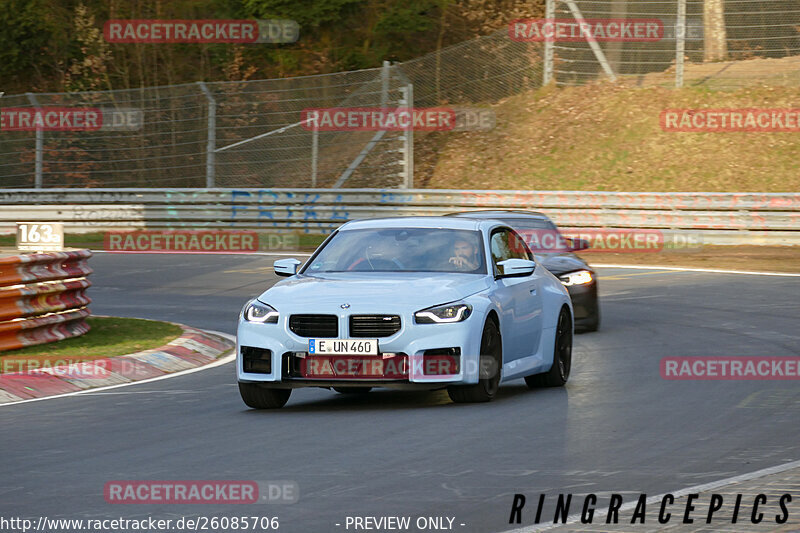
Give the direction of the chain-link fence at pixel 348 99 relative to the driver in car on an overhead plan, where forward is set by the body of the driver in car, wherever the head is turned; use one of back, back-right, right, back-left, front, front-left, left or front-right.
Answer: back-right

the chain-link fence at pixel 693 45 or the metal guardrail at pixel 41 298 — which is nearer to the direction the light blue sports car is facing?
the metal guardrail

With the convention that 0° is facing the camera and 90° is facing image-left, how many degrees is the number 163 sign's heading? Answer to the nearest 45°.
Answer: approximately 0°

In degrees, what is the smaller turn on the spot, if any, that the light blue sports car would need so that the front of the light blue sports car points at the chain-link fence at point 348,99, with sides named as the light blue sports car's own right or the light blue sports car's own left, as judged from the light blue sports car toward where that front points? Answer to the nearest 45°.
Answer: approximately 135° to the light blue sports car's own right

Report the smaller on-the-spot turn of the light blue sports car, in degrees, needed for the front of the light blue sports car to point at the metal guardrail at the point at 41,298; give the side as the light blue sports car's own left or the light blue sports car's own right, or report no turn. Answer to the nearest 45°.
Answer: approximately 90° to the light blue sports car's own right

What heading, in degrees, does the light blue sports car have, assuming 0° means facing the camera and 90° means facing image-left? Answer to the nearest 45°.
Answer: approximately 45°

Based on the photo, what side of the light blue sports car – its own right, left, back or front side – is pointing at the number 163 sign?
right

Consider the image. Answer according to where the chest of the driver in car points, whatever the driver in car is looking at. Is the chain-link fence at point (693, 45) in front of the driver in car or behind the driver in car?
behind

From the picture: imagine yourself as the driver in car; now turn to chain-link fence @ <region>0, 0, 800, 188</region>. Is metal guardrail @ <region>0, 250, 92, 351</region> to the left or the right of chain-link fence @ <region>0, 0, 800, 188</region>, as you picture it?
left

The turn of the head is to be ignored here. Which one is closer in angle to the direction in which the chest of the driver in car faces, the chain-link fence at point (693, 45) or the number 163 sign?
the number 163 sign
